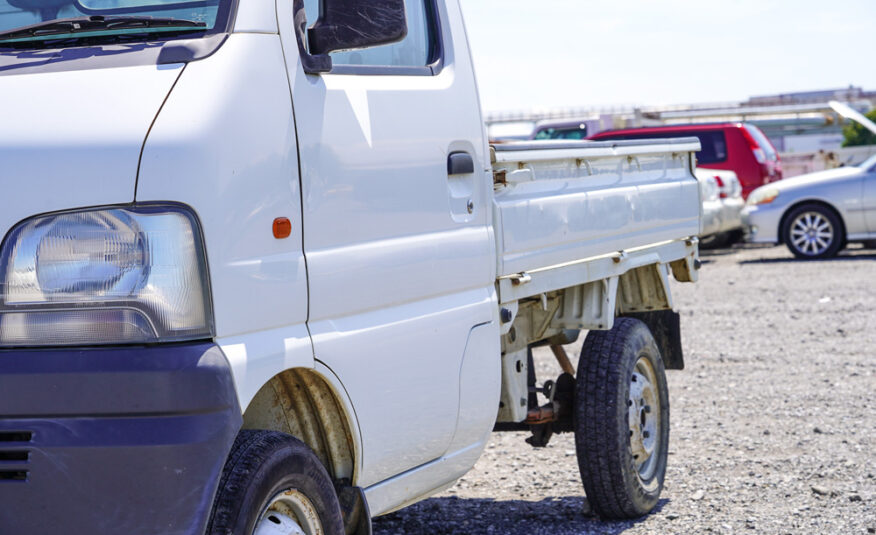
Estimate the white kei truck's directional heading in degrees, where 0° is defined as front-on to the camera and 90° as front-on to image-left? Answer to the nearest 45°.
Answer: approximately 45°

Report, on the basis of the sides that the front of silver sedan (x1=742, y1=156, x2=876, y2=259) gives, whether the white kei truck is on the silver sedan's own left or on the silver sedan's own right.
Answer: on the silver sedan's own left

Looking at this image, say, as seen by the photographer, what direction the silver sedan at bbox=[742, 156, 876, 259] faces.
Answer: facing to the left of the viewer

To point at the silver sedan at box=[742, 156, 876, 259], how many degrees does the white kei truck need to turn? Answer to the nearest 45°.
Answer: approximately 180°

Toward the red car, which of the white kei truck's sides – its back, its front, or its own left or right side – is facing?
back
